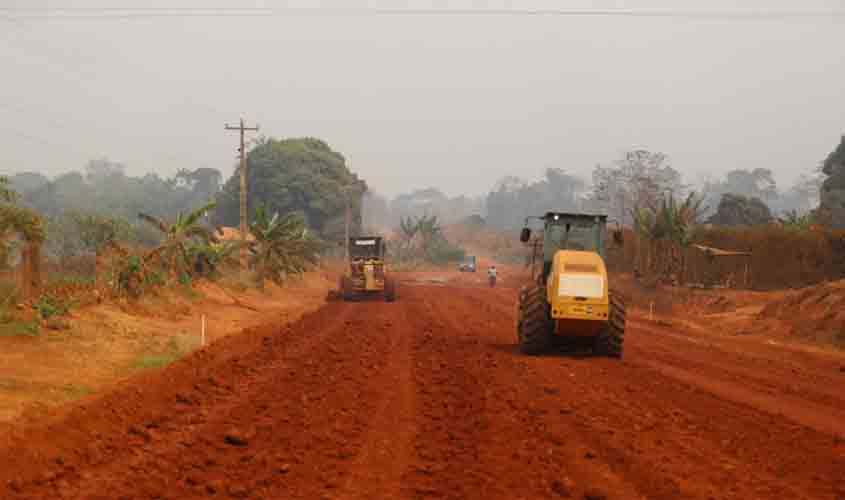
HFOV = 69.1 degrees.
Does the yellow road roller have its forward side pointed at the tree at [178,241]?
no

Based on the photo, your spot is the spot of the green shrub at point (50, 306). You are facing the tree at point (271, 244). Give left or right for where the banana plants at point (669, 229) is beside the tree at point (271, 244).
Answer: right

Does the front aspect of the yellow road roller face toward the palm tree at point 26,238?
no

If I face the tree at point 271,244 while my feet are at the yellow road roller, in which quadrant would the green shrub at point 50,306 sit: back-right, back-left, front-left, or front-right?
front-left
